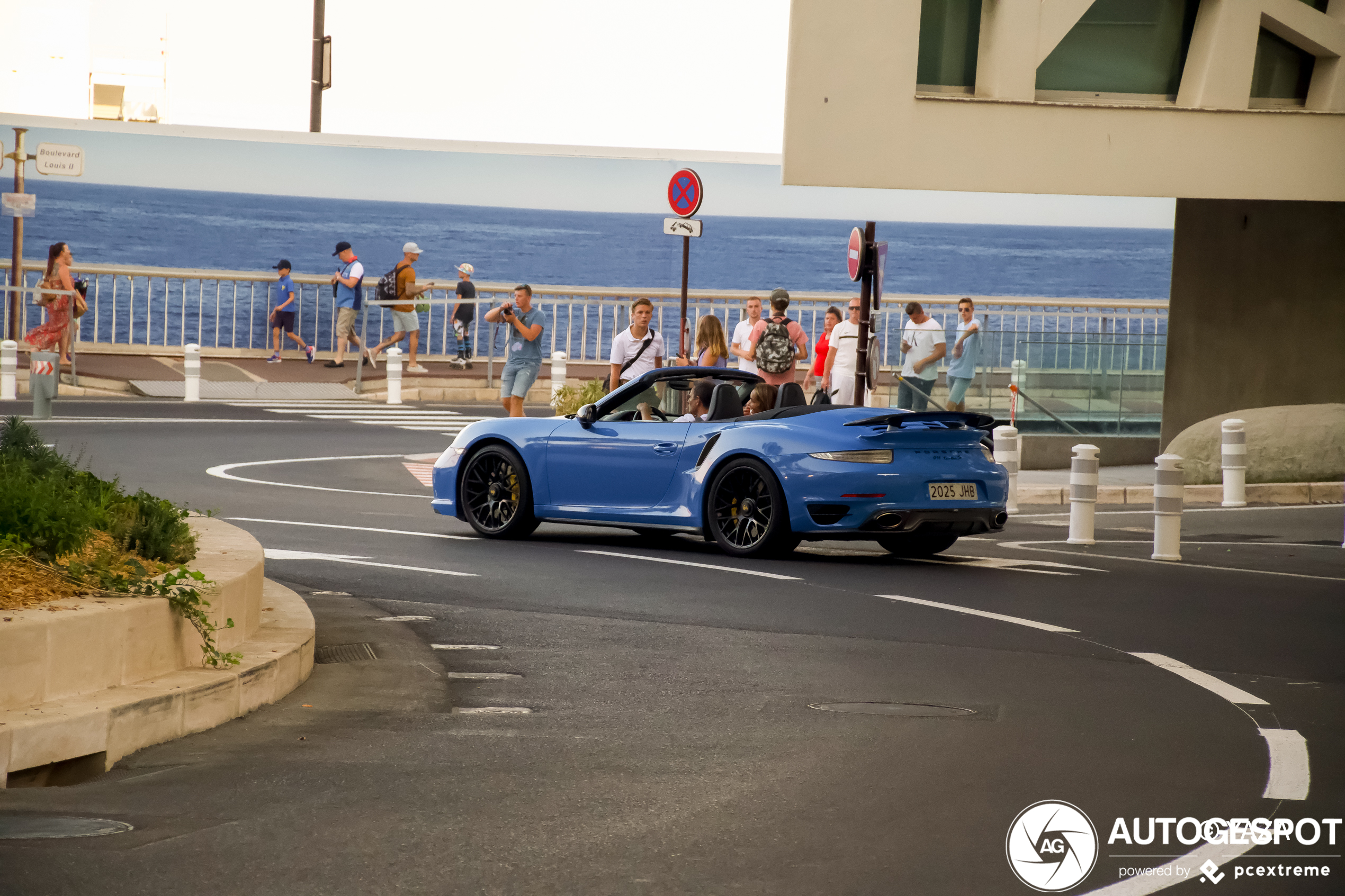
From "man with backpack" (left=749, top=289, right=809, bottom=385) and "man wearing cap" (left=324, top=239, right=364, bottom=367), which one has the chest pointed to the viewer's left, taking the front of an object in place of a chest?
the man wearing cap

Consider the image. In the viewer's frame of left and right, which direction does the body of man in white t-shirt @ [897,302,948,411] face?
facing the viewer and to the left of the viewer

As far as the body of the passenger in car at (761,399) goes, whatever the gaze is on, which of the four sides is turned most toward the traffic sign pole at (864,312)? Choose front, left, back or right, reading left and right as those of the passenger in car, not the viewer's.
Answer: right

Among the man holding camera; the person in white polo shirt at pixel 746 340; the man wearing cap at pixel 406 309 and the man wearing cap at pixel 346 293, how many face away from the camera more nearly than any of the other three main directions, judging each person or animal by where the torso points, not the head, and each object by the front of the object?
0

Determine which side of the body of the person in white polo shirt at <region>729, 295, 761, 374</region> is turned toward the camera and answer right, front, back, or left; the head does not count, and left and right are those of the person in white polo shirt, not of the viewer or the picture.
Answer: front

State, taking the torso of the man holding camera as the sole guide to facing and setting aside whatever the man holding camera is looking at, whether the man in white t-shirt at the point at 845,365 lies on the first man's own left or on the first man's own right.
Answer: on the first man's own left

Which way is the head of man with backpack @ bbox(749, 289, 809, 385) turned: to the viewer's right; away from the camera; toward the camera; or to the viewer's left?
away from the camera

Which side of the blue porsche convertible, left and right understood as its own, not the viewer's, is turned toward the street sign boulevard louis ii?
front

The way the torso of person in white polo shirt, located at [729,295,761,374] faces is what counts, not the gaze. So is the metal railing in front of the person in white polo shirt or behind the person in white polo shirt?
behind

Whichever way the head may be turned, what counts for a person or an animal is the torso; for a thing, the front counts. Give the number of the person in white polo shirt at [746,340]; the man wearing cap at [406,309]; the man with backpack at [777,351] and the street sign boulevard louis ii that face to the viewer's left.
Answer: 0

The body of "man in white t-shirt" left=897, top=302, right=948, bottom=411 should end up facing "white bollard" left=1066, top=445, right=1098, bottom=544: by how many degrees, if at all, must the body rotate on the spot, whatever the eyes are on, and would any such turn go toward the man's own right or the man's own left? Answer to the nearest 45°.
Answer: approximately 45° to the man's own left

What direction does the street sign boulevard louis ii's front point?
toward the camera
